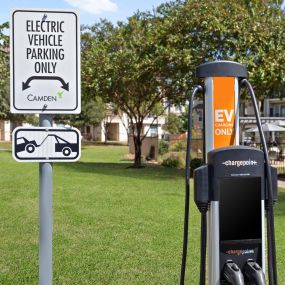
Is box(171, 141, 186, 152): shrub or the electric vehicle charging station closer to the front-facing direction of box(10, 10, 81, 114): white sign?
the electric vehicle charging station

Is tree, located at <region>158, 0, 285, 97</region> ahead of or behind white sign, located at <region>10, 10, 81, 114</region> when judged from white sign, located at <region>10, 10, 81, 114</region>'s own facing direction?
behind

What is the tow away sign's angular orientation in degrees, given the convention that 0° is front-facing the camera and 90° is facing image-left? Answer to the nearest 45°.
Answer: approximately 0°

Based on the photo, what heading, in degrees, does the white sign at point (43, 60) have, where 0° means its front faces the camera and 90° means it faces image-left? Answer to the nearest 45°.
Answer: approximately 0°

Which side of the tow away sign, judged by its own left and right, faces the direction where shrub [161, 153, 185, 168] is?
back

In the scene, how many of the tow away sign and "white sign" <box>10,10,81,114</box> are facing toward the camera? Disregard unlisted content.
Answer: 2

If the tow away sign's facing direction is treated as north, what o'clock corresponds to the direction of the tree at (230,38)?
The tree is roughly at 7 o'clock from the tow away sign.

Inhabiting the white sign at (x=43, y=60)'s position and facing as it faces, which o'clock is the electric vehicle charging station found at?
The electric vehicle charging station is roughly at 9 o'clock from the white sign.
